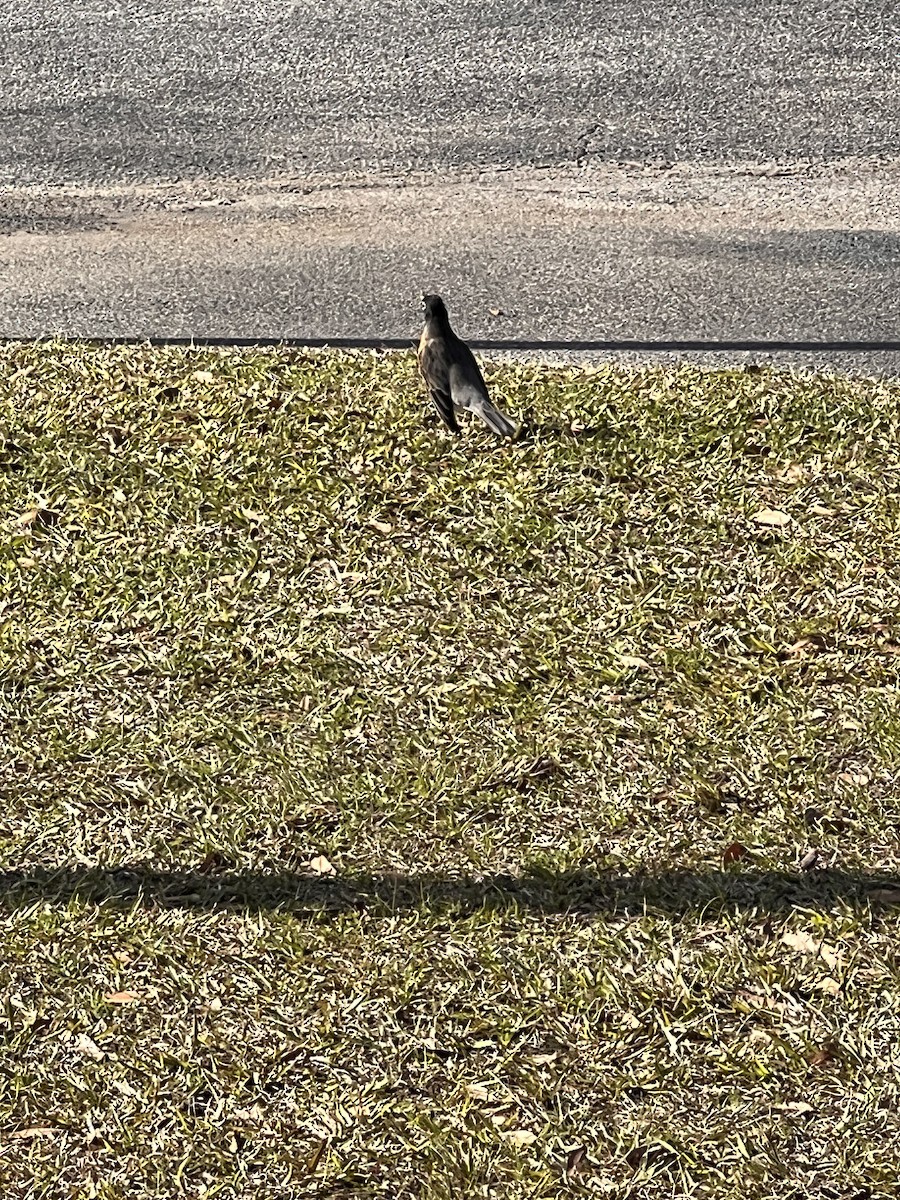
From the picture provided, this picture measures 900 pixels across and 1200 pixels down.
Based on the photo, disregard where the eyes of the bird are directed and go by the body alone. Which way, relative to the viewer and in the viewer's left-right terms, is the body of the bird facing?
facing away from the viewer and to the left of the viewer

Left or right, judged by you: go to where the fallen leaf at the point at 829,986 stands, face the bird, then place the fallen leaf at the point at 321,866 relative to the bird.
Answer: left

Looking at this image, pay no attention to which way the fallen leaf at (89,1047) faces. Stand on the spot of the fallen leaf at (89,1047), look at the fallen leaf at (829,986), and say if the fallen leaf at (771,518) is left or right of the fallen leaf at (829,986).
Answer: left

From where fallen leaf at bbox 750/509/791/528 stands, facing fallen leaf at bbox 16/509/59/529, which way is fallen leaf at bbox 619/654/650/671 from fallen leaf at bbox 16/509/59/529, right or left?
left

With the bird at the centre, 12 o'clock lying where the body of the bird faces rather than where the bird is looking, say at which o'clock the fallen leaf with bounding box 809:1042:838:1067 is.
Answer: The fallen leaf is roughly at 7 o'clock from the bird.

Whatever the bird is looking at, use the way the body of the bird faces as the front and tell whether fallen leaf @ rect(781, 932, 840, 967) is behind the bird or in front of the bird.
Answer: behind

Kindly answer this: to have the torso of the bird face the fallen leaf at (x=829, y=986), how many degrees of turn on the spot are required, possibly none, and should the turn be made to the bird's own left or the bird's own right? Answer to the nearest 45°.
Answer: approximately 135° to the bird's own left

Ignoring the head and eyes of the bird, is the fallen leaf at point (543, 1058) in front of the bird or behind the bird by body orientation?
behind
